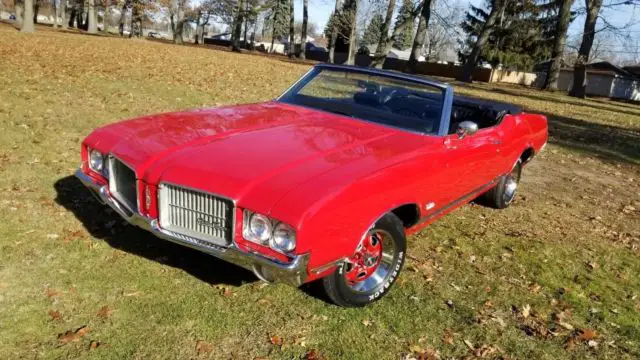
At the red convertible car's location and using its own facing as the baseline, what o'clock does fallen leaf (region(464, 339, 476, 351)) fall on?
The fallen leaf is roughly at 10 o'clock from the red convertible car.

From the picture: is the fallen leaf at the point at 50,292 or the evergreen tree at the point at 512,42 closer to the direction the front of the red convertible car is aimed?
the fallen leaf

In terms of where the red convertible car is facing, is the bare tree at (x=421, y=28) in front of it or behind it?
behind

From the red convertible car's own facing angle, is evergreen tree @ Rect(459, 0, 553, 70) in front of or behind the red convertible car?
behind

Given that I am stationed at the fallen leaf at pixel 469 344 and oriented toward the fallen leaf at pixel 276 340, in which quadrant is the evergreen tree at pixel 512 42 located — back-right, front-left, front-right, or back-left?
back-right

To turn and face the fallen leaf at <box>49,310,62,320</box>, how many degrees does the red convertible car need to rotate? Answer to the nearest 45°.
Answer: approximately 45° to its right

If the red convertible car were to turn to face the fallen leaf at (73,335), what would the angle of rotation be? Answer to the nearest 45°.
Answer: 0° — it already faces it

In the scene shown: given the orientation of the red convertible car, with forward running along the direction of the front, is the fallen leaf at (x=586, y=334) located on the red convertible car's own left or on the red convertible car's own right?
on the red convertible car's own left

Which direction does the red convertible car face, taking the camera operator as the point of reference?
facing the viewer and to the left of the viewer

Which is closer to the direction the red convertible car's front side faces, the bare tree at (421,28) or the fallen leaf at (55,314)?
the fallen leaf
